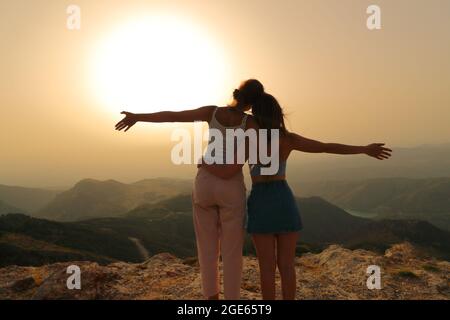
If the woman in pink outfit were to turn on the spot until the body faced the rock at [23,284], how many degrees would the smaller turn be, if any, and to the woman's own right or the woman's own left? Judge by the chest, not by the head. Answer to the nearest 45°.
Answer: approximately 45° to the woman's own left

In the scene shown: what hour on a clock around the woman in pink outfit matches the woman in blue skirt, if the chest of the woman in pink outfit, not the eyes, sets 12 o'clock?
The woman in blue skirt is roughly at 3 o'clock from the woman in pink outfit.

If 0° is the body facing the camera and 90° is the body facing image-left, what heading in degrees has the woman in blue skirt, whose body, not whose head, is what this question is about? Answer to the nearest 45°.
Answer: approximately 180°

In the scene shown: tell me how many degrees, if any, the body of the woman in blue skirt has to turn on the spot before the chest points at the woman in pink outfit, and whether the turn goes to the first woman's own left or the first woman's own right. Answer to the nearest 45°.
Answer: approximately 90° to the first woman's own left

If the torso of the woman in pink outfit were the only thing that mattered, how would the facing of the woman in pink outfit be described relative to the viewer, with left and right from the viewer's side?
facing away from the viewer

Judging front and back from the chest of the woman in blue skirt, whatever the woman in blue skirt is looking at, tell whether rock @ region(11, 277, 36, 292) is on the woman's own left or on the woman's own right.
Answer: on the woman's own left

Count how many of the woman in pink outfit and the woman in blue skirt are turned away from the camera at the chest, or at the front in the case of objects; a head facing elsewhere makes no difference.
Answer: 2
